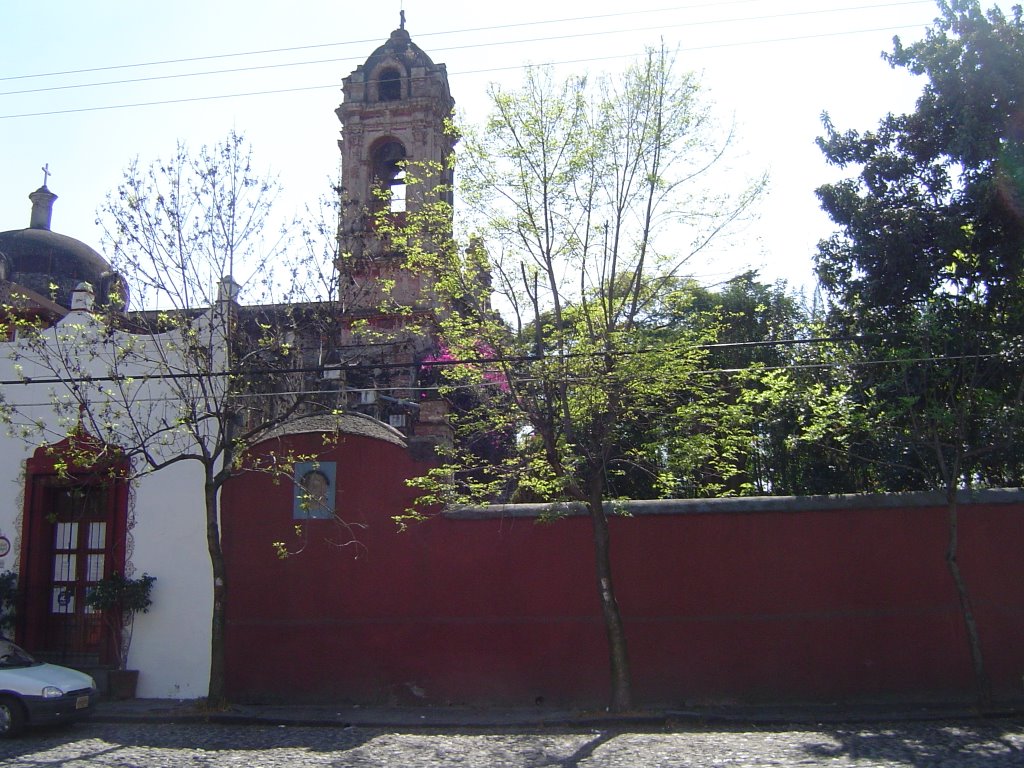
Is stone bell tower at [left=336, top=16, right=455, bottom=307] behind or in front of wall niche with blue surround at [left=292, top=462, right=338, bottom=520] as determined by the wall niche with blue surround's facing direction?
behind

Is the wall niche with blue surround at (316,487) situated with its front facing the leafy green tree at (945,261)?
no

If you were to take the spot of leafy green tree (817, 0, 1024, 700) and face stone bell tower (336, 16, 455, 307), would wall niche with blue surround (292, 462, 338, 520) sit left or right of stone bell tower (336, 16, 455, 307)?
left

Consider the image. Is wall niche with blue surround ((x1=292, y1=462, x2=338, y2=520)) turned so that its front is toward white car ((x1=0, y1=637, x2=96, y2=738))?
no

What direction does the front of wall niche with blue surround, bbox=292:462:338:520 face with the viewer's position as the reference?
facing the viewer

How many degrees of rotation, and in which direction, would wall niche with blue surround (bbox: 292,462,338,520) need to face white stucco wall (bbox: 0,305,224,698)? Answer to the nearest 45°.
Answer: approximately 135° to its right

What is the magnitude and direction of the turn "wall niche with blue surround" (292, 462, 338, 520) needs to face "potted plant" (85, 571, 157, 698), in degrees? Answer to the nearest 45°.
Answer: approximately 90° to its right

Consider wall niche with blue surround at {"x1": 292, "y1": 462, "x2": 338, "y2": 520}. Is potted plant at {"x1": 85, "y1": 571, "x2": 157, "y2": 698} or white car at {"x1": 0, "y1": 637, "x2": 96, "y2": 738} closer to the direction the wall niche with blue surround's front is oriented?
the white car
